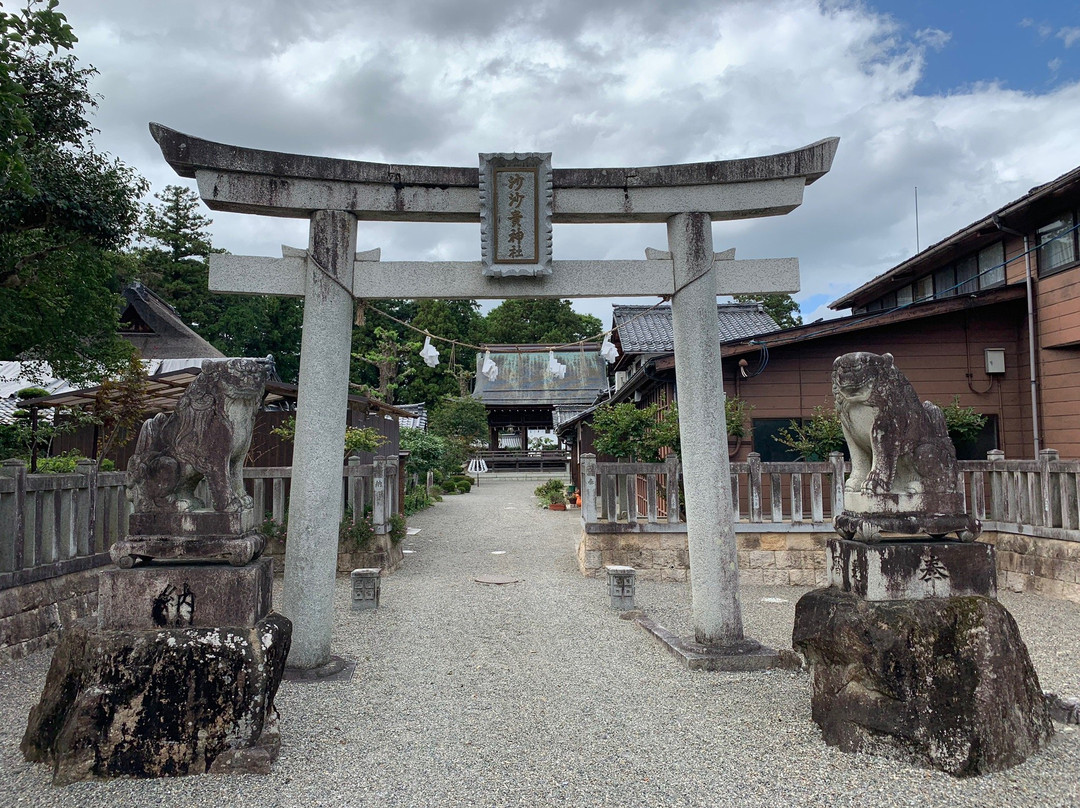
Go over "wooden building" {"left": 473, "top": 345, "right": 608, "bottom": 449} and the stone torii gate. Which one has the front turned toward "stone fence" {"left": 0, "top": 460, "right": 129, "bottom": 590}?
the wooden building

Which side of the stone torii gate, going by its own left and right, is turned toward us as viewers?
front

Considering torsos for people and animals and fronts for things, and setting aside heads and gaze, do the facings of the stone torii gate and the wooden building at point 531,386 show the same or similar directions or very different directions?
same or similar directions

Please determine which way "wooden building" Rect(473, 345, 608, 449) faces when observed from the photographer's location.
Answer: facing the viewer

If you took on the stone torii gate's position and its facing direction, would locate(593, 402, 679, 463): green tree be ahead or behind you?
behind

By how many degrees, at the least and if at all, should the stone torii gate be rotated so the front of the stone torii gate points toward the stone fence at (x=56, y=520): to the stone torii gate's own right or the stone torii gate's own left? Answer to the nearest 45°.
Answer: approximately 90° to the stone torii gate's own right

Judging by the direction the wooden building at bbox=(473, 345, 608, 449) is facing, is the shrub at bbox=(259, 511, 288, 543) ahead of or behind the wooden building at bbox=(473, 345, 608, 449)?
ahead

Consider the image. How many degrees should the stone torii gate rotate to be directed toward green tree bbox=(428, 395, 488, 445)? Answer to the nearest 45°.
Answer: approximately 180°

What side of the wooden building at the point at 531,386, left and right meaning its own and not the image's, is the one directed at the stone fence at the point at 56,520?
front

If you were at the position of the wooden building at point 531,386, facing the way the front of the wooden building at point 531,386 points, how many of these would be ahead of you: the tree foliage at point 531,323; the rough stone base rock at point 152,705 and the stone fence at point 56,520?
2

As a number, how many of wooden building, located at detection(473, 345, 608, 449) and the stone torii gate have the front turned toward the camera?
2

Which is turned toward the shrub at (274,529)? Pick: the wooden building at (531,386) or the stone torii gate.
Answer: the wooden building

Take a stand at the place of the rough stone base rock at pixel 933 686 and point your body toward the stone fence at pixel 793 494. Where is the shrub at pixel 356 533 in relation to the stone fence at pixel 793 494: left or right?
left

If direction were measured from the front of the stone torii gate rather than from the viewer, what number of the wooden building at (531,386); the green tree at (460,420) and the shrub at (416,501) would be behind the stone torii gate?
3

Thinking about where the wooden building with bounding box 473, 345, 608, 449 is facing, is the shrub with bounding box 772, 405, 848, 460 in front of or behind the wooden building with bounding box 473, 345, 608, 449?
in front

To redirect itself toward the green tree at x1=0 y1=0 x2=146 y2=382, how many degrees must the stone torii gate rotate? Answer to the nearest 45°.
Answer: approximately 135° to its right
